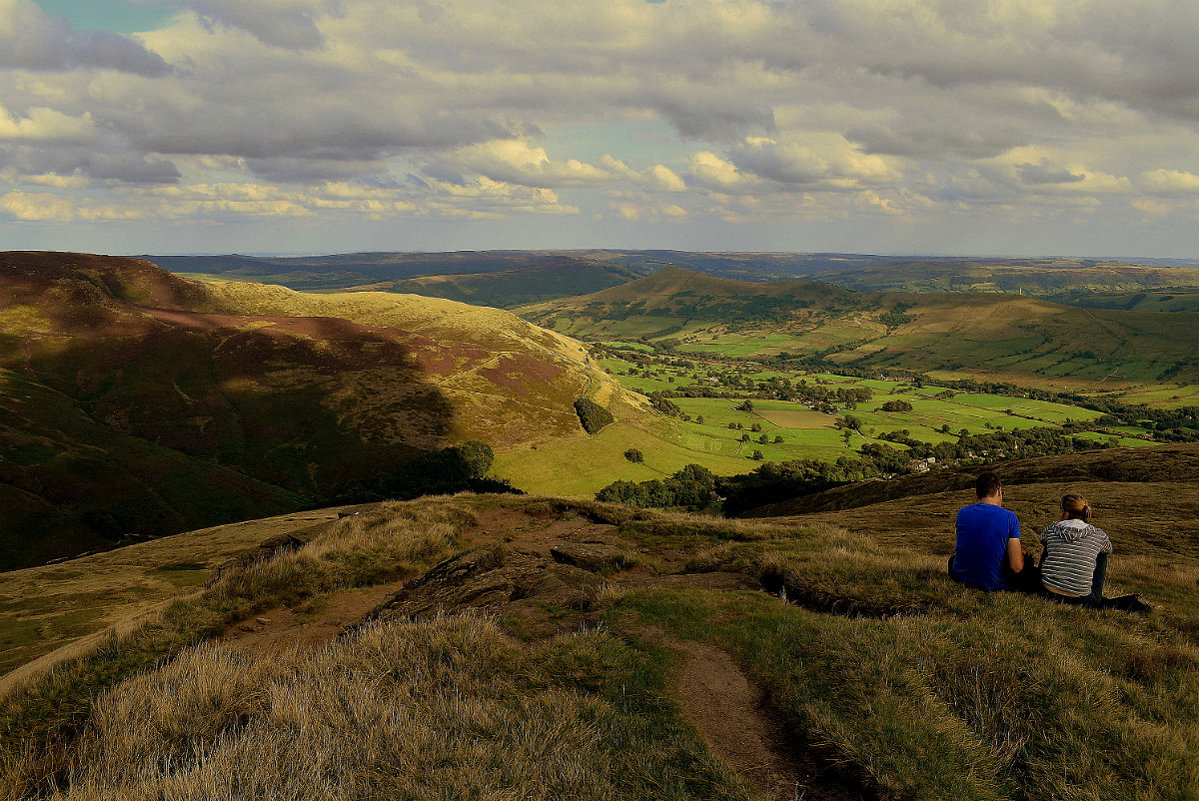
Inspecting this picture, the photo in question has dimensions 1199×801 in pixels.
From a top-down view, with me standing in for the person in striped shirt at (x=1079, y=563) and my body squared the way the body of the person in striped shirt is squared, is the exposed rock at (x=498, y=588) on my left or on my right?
on my left

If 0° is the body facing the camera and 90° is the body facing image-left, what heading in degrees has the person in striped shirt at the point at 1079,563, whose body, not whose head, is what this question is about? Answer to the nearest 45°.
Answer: approximately 180°

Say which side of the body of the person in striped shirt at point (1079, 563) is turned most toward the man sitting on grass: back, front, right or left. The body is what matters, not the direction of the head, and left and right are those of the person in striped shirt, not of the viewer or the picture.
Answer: left
